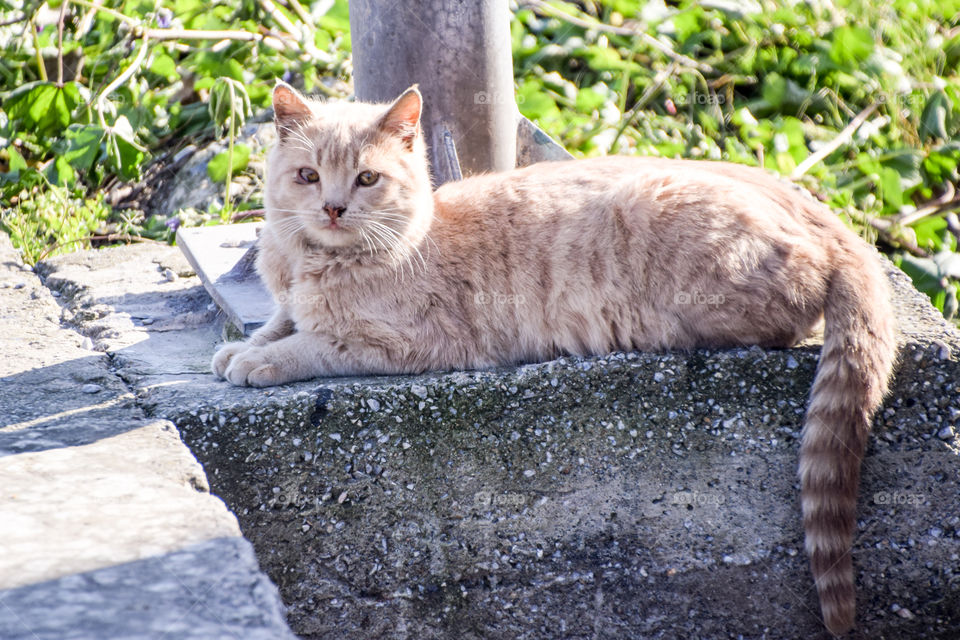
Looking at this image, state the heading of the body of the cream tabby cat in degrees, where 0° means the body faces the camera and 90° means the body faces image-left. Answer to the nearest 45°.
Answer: approximately 90°

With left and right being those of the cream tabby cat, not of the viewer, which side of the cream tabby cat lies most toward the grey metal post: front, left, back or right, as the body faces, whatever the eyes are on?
right

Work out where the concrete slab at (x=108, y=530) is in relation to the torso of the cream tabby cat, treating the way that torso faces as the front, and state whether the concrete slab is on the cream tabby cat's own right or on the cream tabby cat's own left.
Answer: on the cream tabby cat's own left

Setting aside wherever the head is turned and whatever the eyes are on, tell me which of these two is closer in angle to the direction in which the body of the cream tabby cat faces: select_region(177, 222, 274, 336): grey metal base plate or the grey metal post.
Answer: the grey metal base plate
